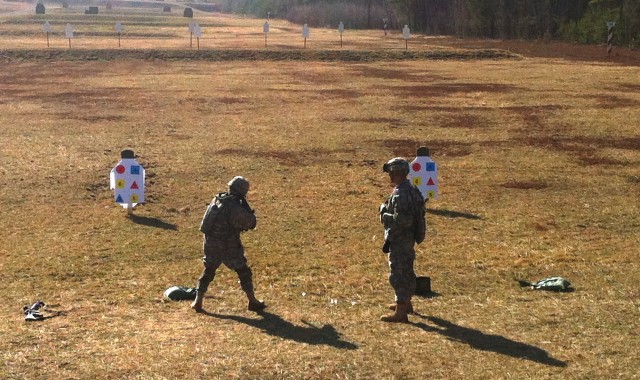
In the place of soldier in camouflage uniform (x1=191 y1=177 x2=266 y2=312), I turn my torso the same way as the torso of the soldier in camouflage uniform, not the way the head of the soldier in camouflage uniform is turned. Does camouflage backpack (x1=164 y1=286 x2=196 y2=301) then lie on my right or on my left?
on my left

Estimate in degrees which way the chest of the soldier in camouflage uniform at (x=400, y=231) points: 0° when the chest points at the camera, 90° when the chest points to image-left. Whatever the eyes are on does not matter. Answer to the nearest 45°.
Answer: approximately 90°

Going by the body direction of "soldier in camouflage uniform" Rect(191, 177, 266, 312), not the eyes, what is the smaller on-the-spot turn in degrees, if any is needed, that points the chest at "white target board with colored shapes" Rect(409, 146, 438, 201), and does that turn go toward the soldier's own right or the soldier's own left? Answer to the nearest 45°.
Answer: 0° — they already face it

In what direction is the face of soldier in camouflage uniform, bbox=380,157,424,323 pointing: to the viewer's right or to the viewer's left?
to the viewer's left

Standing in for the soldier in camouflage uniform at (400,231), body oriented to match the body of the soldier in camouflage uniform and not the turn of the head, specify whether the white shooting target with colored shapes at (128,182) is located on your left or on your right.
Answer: on your right

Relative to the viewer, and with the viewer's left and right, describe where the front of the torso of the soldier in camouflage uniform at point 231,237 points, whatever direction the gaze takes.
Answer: facing away from the viewer and to the right of the viewer

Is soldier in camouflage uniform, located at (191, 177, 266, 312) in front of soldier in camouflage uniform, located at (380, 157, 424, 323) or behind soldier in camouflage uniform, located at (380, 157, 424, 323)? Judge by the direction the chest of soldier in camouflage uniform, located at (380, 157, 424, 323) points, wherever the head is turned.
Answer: in front

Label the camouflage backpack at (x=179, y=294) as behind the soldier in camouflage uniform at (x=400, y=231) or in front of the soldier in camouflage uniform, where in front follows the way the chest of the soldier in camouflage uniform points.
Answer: in front

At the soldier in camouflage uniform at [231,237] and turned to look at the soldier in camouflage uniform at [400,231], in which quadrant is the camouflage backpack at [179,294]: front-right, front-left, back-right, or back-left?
back-left

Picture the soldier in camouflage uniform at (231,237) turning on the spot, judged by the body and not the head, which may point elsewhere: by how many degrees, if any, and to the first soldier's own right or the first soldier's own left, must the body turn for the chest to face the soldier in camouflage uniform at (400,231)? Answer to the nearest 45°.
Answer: approximately 45° to the first soldier's own right

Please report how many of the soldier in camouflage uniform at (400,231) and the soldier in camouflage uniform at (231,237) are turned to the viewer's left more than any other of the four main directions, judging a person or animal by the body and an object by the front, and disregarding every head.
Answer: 1

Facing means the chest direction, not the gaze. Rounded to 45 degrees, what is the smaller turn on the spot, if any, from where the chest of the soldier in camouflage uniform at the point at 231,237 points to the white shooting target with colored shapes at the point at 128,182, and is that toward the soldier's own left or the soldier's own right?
approximately 45° to the soldier's own left

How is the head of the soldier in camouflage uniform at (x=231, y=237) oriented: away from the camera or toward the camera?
away from the camera
